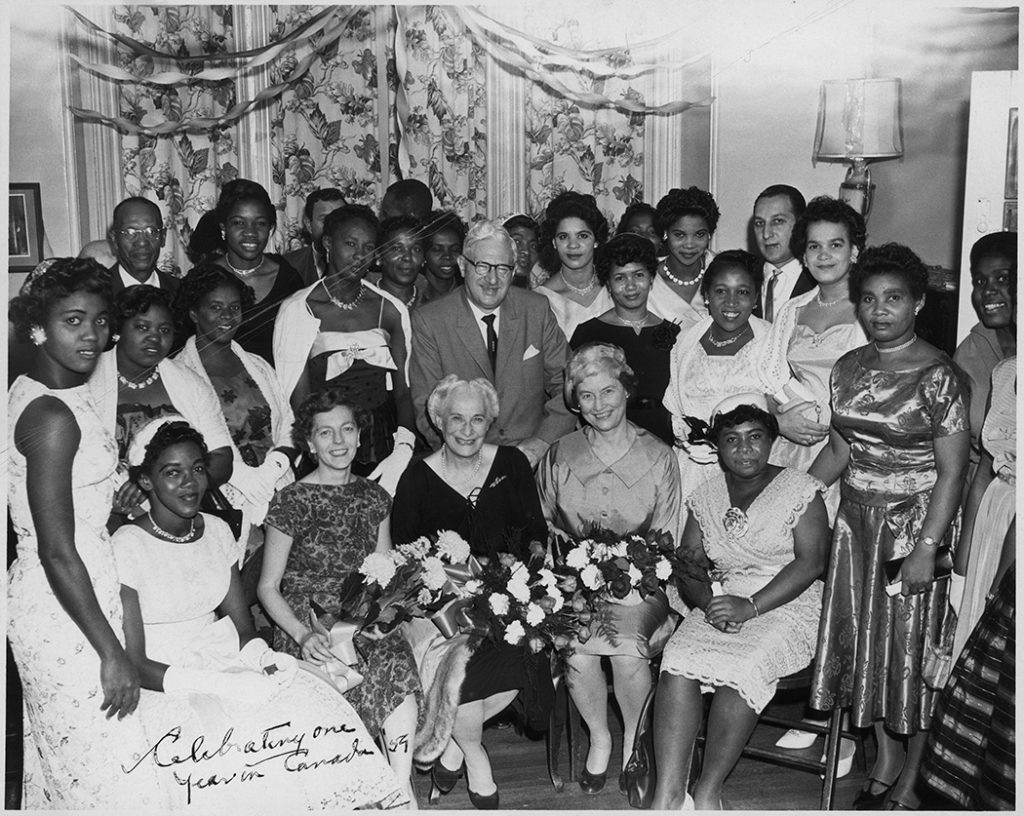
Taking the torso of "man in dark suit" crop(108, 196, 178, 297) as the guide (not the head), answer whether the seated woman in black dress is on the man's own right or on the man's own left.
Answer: on the man's own left

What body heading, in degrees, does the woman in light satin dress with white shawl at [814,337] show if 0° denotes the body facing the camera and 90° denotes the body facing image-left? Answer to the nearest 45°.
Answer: approximately 45°

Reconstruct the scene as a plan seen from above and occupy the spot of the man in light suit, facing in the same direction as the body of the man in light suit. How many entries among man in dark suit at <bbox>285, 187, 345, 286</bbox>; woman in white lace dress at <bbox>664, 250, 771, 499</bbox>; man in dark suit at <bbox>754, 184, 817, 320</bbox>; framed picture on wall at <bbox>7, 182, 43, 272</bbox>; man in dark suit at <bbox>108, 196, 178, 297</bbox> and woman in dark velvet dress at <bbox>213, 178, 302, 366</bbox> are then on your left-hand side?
2

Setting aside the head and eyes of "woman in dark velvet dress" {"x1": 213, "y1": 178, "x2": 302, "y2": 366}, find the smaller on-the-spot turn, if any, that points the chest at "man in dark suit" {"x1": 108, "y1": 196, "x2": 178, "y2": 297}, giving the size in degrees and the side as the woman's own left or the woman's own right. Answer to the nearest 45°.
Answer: approximately 90° to the woman's own right

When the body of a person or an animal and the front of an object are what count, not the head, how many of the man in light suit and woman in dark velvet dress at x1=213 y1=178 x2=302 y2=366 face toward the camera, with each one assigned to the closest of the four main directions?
2

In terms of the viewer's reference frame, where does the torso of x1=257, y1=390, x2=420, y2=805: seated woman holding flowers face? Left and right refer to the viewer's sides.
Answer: facing the viewer and to the right of the viewer

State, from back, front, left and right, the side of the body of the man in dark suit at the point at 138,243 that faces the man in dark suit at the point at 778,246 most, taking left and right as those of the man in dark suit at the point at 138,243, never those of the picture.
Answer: left

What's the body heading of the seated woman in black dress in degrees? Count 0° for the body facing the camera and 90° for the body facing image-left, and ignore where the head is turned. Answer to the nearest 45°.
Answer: approximately 0°

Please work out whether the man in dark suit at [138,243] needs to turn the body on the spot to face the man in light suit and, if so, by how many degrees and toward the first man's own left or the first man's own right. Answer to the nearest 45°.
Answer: approximately 90° to the first man's own left
